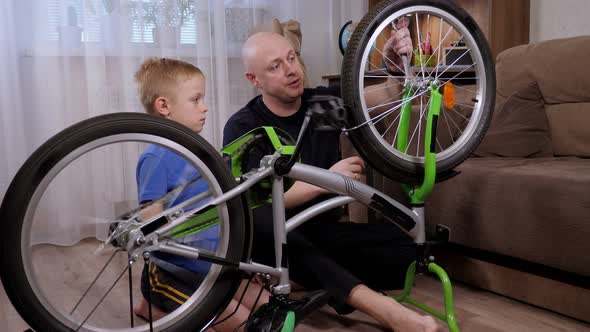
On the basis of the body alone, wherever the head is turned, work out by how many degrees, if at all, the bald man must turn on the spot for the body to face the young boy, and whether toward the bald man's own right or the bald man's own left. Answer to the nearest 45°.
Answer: approximately 45° to the bald man's own right

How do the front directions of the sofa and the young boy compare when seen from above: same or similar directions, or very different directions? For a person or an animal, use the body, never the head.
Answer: very different directions

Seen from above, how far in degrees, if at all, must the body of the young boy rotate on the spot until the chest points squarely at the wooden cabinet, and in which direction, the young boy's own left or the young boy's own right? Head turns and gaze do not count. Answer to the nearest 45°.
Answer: approximately 45° to the young boy's own left

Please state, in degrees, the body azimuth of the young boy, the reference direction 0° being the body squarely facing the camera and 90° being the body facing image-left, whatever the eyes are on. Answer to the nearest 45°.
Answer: approximately 270°

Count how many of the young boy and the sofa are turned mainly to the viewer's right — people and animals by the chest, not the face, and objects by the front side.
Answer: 1

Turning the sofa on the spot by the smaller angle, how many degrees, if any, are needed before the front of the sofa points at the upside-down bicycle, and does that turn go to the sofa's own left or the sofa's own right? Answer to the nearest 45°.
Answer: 0° — it already faces it

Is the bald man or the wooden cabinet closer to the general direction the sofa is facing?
the bald man

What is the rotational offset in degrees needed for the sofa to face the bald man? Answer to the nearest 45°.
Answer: approximately 45° to its right

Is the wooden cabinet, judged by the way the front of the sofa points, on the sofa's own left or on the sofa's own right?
on the sofa's own right

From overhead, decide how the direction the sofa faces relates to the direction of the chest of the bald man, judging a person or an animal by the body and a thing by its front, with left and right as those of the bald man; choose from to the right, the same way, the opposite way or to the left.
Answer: to the right

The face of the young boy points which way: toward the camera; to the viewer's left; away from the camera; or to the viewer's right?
to the viewer's right

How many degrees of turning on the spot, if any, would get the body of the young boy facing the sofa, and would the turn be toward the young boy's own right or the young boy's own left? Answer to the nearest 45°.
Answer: approximately 45° to the young boy's own left

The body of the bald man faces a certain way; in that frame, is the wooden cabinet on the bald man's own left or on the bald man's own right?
on the bald man's own left

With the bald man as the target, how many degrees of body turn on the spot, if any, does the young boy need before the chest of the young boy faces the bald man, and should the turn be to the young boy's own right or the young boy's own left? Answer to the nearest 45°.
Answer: approximately 45° to the young boy's own left
